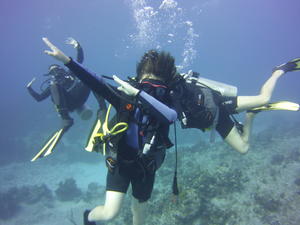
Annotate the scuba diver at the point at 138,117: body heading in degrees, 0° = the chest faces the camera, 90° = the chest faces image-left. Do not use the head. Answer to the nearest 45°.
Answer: approximately 0°

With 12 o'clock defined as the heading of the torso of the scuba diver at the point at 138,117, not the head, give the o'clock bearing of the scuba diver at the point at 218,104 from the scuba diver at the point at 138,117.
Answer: the scuba diver at the point at 218,104 is roughly at 8 o'clock from the scuba diver at the point at 138,117.

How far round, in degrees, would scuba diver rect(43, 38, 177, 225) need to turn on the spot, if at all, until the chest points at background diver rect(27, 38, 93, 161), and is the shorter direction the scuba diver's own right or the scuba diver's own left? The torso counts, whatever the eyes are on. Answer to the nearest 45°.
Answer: approximately 135° to the scuba diver's own right
